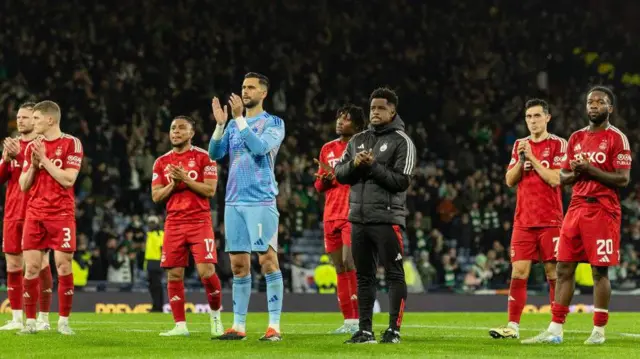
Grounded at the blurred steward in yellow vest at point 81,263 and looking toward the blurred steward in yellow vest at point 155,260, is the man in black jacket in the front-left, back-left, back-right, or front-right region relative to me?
front-right

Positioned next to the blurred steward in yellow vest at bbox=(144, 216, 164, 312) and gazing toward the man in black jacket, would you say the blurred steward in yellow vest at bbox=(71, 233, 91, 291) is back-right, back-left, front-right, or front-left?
back-right

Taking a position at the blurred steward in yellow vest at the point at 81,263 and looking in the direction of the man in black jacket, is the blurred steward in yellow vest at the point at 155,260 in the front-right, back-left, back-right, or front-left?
front-left

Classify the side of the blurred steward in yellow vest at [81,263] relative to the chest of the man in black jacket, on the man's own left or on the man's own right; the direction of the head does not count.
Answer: on the man's own right

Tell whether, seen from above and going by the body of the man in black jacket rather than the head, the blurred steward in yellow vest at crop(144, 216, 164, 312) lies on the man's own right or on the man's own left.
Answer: on the man's own right

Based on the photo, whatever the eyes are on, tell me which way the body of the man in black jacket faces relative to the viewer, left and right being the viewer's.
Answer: facing the viewer and to the left of the viewer

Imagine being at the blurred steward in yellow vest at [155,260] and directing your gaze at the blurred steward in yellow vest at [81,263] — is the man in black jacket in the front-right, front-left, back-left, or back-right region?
back-left
